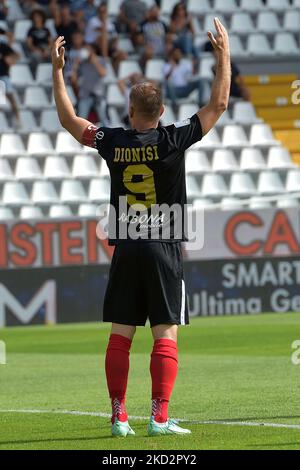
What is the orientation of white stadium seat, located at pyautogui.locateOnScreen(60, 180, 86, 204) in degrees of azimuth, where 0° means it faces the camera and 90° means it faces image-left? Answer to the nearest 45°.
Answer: approximately 0°

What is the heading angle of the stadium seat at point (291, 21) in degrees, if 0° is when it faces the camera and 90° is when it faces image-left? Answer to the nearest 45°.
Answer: approximately 0°

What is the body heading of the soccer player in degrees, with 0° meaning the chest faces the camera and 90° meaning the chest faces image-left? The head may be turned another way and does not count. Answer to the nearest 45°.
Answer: approximately 180°

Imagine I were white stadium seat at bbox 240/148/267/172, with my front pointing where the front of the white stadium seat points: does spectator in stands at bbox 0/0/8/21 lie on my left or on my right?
on my right

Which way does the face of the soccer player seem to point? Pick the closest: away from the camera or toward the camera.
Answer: away from the camera

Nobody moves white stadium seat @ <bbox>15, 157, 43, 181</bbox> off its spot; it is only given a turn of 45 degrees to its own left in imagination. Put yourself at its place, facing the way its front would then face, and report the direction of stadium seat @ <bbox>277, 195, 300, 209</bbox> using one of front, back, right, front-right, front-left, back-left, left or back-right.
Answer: front-left
